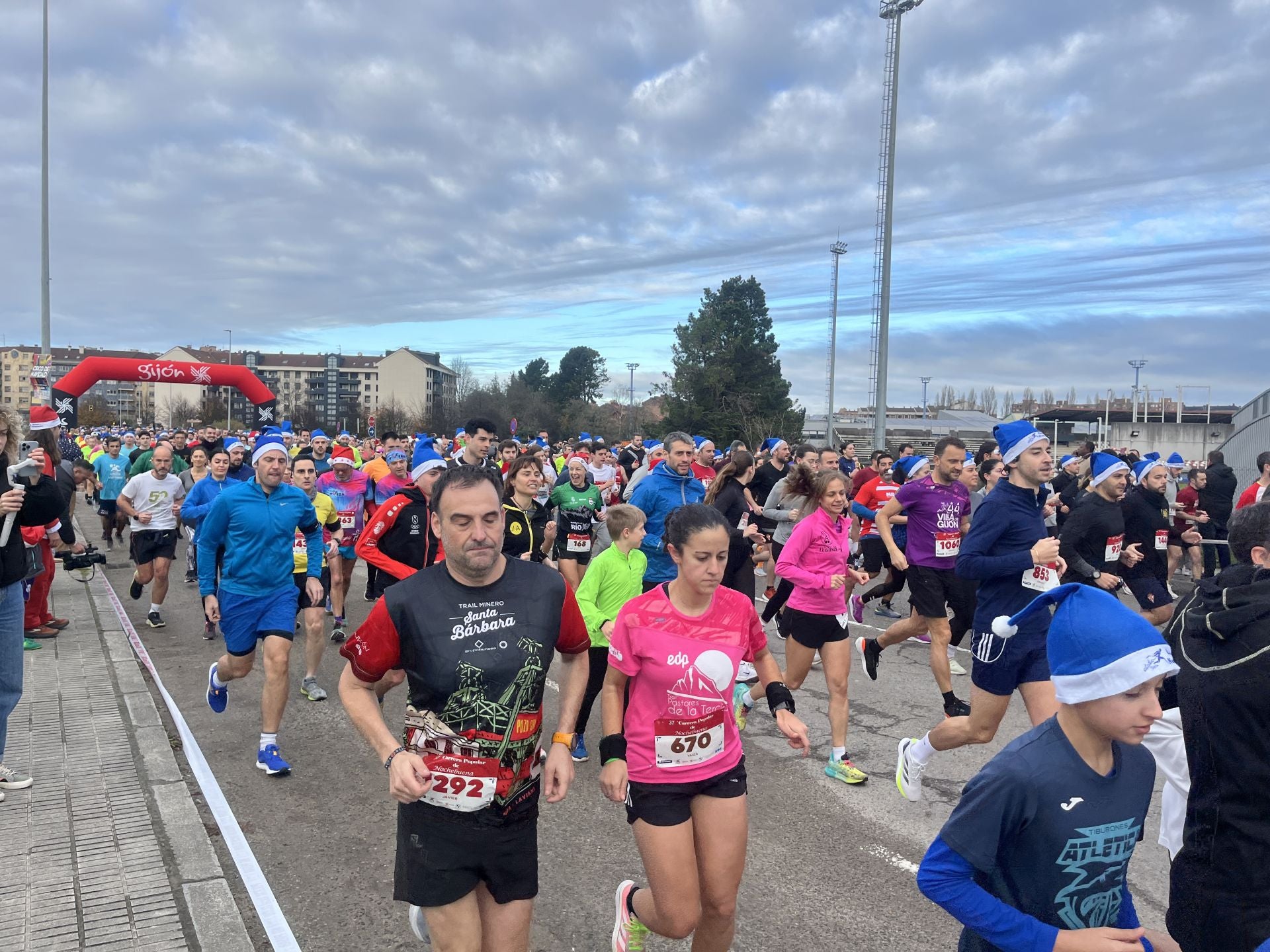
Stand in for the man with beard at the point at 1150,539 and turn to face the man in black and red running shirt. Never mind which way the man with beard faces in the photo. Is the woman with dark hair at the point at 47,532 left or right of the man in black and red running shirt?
right

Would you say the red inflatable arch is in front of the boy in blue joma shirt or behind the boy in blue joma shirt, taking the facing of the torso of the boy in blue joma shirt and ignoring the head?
behind

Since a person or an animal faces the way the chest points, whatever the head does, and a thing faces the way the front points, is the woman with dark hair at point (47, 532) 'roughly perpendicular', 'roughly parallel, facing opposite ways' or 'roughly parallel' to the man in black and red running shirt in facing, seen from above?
roughly perpendicular

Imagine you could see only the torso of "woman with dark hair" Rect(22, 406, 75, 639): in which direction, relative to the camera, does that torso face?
to the viewer's right

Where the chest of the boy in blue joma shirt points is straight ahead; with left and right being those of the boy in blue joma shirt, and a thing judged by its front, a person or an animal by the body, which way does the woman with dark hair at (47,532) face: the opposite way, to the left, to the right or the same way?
to the left

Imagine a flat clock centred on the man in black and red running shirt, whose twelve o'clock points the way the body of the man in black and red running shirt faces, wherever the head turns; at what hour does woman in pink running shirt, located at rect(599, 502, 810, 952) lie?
The woman in pink running shirt is roughly at 8 o'clock from the man in black and red running shirt.

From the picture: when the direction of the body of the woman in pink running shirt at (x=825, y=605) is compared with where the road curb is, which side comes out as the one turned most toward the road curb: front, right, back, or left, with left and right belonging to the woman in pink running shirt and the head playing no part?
right

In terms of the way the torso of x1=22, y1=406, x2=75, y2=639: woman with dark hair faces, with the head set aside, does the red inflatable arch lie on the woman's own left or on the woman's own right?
on the woman's own left
